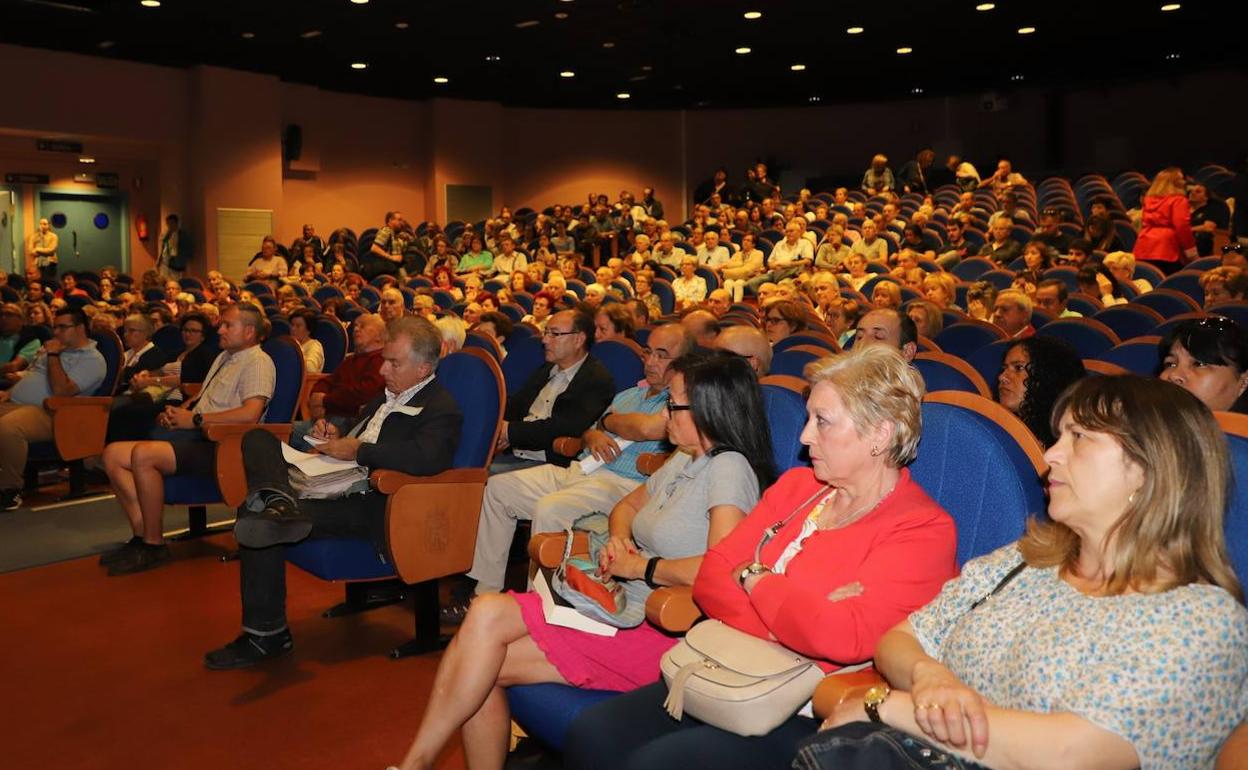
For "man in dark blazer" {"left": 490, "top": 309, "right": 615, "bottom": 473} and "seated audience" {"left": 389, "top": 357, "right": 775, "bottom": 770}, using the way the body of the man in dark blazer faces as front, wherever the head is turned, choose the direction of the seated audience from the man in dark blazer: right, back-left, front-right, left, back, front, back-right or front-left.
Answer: front-left

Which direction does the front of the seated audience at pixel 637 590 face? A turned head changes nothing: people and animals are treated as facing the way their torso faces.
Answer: to the viewer's left

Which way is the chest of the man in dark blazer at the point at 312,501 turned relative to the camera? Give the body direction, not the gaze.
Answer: to the viewer's left

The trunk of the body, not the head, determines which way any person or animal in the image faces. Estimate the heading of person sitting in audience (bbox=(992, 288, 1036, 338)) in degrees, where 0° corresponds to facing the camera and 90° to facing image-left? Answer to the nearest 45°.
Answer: approximately 45°

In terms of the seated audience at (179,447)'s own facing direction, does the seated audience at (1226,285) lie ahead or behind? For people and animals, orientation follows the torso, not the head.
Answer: behind

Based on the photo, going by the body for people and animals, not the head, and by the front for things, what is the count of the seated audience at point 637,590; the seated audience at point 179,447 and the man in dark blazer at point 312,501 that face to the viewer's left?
3

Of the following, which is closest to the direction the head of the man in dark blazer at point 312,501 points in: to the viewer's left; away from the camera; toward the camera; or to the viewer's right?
to the viewer's left

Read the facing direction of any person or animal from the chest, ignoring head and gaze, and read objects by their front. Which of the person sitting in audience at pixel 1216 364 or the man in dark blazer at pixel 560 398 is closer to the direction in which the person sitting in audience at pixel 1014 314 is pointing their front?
the man in dark blazer

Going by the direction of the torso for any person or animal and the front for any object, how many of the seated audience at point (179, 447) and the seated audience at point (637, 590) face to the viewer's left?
2

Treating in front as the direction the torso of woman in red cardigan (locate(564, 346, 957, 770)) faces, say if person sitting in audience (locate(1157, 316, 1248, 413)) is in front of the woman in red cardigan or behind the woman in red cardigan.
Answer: behind
